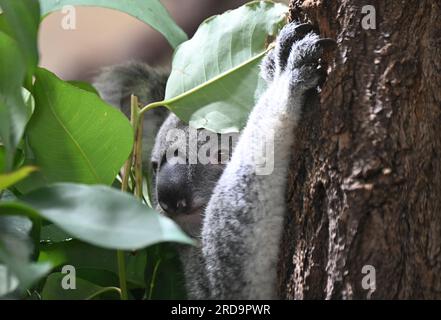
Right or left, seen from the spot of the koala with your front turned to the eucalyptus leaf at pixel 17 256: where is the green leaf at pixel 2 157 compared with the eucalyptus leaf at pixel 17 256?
right

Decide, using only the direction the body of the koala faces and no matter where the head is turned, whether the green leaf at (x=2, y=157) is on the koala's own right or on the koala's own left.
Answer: on the koala's own right
